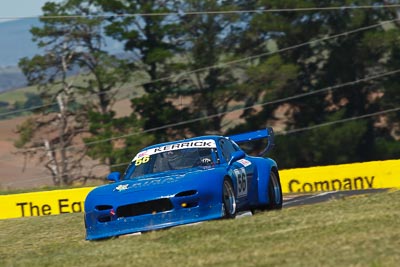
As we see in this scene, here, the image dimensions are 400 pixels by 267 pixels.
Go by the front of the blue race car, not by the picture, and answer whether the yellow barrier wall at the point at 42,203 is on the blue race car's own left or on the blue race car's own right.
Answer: on the blue race car's own right

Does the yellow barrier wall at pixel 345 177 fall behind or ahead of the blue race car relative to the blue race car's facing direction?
behind

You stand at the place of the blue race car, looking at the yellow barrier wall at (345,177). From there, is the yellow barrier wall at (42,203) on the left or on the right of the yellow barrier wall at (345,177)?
left
